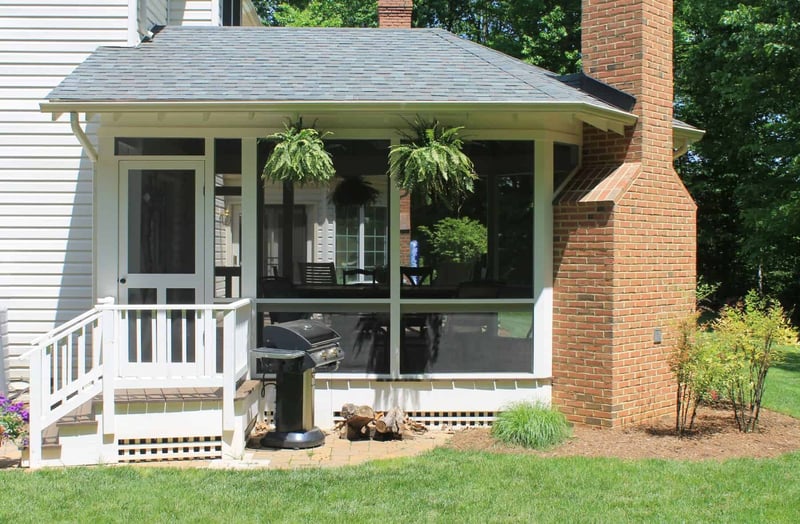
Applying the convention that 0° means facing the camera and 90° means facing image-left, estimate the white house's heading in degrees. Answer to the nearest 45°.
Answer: approximately 0°

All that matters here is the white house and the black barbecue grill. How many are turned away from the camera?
0
